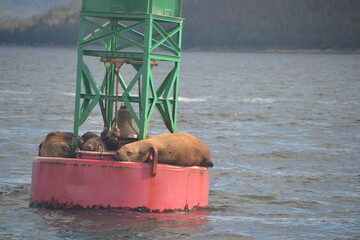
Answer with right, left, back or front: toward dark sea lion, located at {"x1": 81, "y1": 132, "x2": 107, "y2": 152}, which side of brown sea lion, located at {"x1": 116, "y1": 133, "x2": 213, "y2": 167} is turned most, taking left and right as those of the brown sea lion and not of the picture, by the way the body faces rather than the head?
front

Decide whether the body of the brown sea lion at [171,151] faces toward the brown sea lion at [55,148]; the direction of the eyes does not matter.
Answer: yes

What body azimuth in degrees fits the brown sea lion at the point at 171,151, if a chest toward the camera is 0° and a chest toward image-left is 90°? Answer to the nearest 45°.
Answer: approximately 90°
